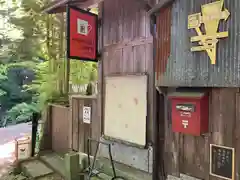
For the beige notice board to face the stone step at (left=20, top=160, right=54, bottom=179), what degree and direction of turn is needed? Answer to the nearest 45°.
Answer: approximately 90° to its right

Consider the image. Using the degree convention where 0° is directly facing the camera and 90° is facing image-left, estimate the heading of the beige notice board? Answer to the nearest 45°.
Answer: approximately 45°

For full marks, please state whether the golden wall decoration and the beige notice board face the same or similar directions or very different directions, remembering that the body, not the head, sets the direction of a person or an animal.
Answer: same or similar directions

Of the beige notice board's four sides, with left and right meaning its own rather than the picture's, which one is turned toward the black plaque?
left

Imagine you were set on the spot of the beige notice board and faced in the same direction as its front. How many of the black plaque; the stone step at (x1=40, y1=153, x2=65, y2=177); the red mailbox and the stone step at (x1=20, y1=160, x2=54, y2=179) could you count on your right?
2

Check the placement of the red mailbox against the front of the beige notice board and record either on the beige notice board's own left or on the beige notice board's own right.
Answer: on the beige notice board's own left

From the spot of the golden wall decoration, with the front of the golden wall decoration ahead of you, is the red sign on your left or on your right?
on your right

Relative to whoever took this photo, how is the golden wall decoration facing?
facing the viewer

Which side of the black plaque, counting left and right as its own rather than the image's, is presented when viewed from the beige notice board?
right

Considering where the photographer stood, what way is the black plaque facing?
facing the viewer and to the left of the viewer

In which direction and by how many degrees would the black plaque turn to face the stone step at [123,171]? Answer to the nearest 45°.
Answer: approximately 90° to its right

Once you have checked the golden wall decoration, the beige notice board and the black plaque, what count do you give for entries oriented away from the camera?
0

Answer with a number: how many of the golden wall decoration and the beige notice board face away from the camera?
0

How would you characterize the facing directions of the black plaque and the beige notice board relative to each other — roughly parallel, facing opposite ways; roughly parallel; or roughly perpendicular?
roughly parallel

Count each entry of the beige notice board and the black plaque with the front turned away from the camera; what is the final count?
0
